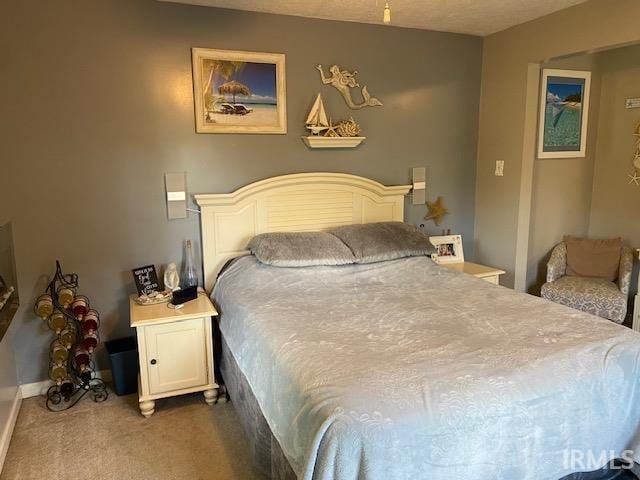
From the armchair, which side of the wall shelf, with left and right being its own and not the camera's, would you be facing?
left

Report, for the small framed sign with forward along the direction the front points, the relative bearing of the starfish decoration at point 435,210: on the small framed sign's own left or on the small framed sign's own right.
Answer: on the small framed sign's own left

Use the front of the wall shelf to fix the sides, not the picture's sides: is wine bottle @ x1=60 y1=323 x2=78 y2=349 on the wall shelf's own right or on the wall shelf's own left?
on the wall shelf's own right

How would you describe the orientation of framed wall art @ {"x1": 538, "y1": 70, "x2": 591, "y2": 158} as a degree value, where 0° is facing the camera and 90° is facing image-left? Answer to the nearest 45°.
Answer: approximately 0°

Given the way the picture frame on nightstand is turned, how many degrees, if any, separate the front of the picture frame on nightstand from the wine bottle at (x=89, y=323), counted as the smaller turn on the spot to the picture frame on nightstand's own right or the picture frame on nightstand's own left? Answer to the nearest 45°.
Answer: approximately 45° to the picture frame on nightstand's own right

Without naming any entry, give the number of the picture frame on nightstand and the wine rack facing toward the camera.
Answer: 2
